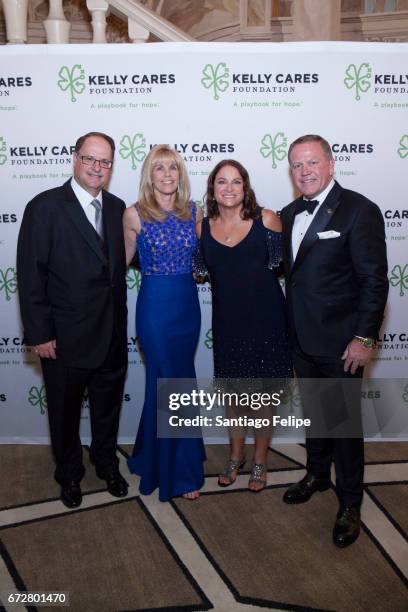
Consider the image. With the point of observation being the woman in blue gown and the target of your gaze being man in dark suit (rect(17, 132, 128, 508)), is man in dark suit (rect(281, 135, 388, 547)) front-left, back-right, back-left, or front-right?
back-left

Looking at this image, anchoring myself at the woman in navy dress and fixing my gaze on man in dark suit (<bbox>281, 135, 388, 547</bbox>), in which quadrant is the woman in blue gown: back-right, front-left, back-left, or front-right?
back-right

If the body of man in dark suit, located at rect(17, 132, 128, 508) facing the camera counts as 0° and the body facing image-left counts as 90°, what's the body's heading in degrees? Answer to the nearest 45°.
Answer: approximately 315°

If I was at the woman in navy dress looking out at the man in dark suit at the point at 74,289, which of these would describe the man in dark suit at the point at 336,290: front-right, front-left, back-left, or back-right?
back-left

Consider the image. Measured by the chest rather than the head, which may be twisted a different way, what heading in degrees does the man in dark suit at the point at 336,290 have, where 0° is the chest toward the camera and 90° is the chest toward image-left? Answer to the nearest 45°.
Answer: approximately 45°
